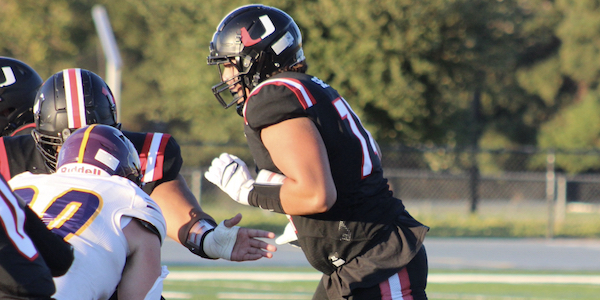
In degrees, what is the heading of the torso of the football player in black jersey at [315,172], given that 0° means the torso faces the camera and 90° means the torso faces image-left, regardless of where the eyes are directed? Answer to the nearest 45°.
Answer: approximately 90°

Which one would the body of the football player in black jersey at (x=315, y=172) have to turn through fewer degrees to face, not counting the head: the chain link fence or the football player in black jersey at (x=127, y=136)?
the football player in black jersey

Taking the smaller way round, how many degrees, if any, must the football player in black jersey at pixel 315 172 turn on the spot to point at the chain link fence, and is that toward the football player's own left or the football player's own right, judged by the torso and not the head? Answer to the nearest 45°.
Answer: approximately 90° to the football player's own right

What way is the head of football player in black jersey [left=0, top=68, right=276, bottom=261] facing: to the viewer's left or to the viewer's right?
to the viewer's left

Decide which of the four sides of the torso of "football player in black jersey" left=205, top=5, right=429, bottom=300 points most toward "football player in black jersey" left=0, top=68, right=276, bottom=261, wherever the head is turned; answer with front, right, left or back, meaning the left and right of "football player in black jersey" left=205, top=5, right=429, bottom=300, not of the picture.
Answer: front

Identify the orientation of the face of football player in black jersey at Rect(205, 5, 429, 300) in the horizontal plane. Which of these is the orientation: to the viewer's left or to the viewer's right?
to the viewer's left
